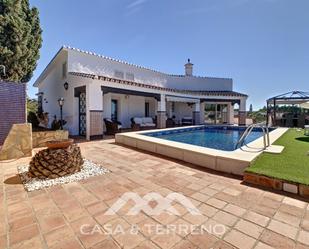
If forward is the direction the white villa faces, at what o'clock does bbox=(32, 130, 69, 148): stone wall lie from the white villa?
The stone wall is roughly at 2 o'clock from the white villa.

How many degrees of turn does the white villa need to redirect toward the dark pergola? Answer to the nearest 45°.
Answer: approximately 45° to its left

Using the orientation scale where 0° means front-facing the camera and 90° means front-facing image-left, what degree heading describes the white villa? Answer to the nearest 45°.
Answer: approximately 315°

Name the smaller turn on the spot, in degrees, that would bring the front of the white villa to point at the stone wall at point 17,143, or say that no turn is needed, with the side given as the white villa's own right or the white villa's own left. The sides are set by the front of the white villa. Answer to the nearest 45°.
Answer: approximately 45° to the white villa's own right
